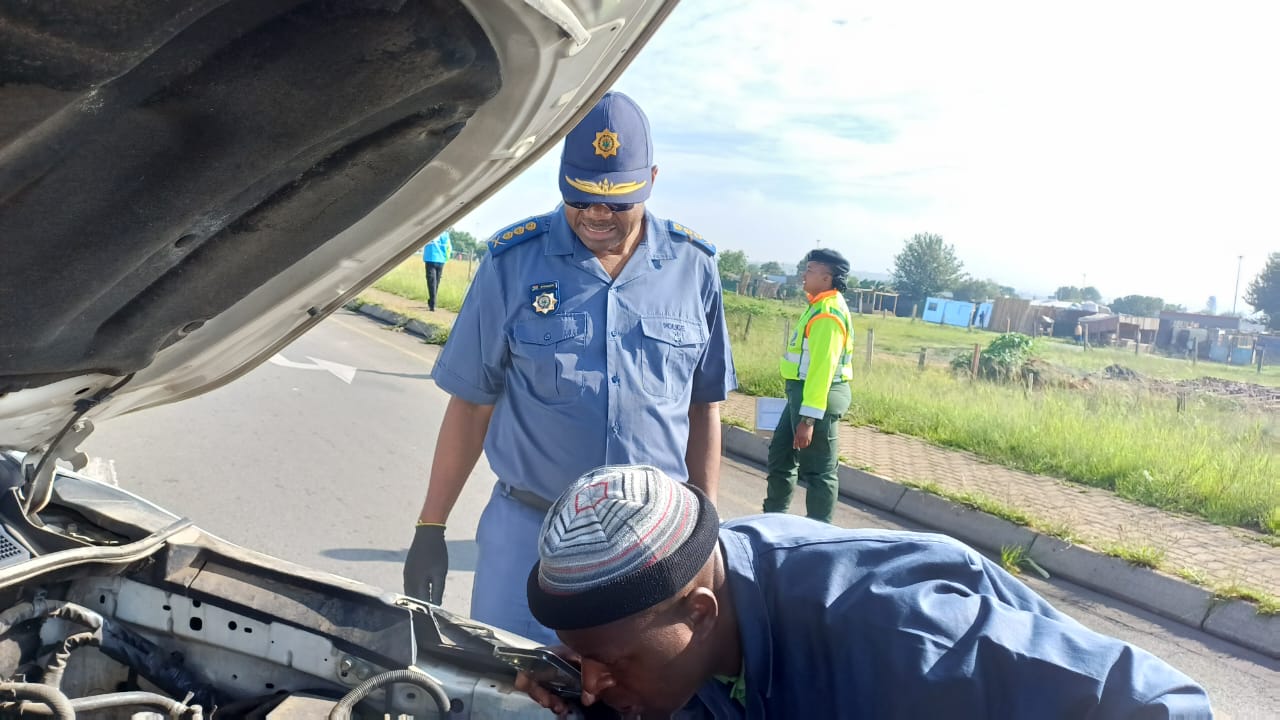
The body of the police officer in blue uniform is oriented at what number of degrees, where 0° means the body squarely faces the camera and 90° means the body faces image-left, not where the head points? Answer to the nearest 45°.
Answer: approximately 0°

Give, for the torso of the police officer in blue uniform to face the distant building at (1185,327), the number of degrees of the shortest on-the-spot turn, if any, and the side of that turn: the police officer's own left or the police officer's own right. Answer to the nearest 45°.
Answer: approximately 135° to the police officer's own left

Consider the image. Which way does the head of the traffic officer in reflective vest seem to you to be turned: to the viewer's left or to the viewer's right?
to the viewer's left

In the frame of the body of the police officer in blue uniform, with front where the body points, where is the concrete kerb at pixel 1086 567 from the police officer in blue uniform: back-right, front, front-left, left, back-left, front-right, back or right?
back-left

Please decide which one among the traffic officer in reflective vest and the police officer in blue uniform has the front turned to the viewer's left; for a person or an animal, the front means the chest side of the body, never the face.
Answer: the traffic officer in reflective vest
